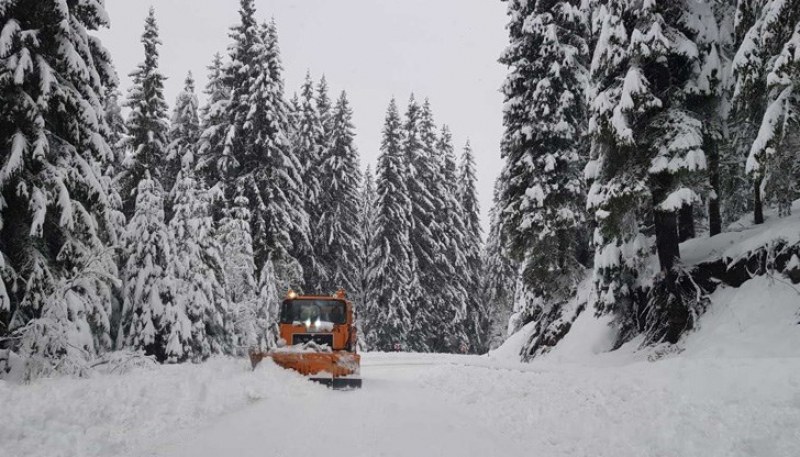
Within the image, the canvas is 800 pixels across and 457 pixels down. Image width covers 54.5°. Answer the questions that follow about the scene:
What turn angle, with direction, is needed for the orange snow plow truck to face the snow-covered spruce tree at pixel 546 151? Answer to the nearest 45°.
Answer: approximately 90° to its left

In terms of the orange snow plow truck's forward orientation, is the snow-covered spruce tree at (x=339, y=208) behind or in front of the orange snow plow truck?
behind

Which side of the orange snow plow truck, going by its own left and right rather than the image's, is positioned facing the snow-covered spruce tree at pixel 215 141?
back

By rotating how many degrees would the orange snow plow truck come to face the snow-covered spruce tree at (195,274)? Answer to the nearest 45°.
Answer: approximately 135° to its right

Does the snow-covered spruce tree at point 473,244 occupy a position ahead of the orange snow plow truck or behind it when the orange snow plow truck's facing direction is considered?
behind

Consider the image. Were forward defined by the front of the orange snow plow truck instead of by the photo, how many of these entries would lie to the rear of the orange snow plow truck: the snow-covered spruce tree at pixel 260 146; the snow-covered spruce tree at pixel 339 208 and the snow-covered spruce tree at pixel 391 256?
3

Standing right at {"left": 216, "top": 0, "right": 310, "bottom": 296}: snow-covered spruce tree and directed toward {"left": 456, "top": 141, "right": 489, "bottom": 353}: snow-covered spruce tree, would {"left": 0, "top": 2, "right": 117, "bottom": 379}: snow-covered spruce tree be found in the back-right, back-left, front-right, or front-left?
back-right

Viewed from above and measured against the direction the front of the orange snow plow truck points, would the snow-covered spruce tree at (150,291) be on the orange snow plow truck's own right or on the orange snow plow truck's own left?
on the orange snow plow truck's own right

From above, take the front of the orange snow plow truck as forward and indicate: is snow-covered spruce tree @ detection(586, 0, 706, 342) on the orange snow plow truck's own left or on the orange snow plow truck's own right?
on the orange snow plow truck's own left

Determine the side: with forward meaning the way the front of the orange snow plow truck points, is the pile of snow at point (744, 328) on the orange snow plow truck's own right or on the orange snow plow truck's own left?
on the orange snow plow truck's own left

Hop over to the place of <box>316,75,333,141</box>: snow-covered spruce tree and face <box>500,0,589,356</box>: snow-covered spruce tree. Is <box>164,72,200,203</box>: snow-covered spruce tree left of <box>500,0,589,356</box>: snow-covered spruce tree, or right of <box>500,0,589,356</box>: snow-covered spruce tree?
right

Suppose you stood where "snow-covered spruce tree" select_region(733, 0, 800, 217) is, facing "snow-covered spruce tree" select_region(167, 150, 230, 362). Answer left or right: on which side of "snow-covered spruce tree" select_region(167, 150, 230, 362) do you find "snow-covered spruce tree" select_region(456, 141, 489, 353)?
right

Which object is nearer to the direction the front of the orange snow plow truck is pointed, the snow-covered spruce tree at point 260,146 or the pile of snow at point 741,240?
the pile of snow

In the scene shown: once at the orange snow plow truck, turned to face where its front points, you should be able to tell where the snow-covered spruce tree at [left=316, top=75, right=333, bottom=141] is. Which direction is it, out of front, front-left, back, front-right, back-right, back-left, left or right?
back

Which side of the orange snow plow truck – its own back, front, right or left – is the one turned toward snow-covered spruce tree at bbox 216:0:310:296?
back
